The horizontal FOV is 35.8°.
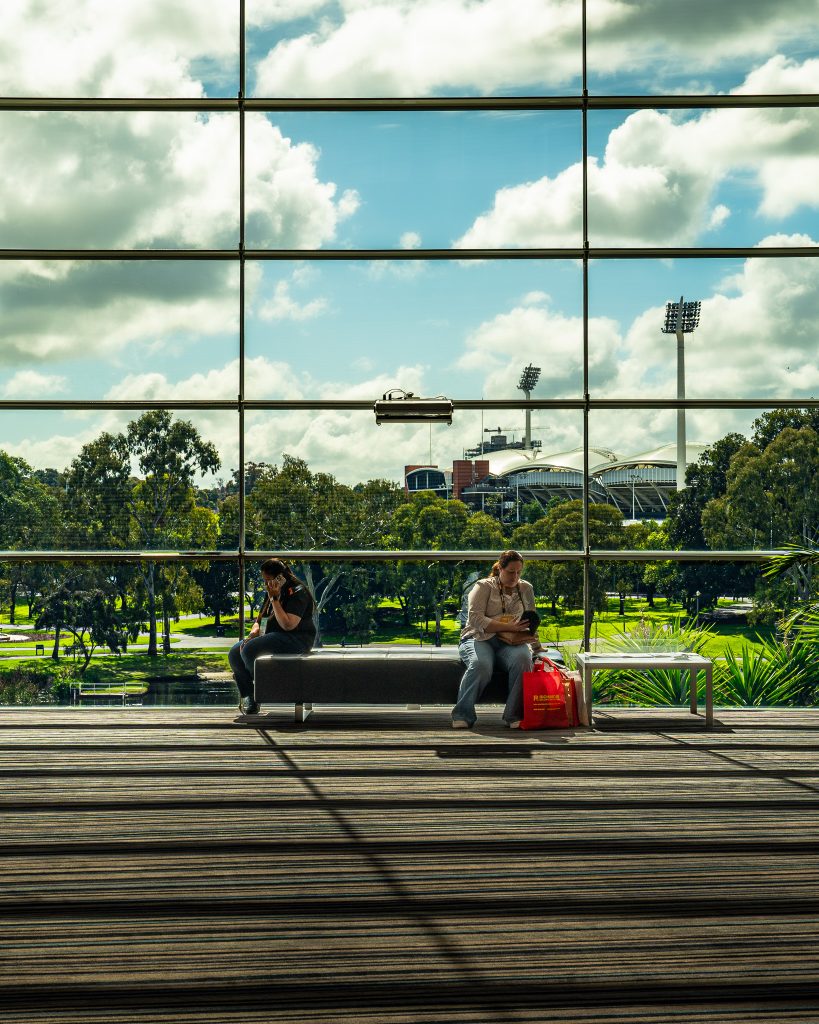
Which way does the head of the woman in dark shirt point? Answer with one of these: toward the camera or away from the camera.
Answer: toward the camera

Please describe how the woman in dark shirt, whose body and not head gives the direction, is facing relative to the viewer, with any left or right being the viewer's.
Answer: facing to the left of the viewer

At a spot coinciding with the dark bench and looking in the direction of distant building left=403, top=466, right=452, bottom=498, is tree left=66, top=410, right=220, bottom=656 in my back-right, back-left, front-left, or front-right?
front-left

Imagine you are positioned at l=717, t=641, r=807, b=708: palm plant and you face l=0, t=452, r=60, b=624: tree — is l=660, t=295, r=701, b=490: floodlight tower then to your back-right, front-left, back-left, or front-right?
front-right

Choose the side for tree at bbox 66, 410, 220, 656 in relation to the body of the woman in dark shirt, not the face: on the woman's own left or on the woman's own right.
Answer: on the woman's own right

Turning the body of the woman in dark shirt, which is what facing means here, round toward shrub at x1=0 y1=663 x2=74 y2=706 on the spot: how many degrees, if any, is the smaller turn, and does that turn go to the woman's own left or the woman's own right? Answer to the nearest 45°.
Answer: approximately 90° to the woman's own right

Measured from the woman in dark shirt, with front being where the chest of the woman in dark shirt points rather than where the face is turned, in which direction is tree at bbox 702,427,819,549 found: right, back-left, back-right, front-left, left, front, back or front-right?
back-right

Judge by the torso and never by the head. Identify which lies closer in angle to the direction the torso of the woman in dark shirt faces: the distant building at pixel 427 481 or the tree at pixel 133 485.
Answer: the tree
